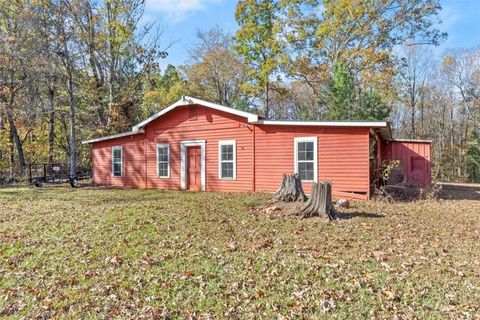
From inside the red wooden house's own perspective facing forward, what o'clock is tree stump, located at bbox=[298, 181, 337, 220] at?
The tree stump is roughly at 10 o'clock from the red wooden house.

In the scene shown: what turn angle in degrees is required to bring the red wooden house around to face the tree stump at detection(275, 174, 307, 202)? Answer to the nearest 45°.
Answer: approximately 45° to its left

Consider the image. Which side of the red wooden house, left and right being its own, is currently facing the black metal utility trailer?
right

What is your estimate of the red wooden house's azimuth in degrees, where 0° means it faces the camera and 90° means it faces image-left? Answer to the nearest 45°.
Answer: approximately 45°
